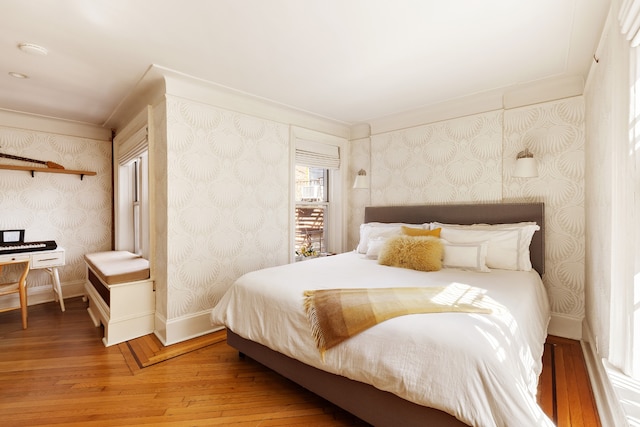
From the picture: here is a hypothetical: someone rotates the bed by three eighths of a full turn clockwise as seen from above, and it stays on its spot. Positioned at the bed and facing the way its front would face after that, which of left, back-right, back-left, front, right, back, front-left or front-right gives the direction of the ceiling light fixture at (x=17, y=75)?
left

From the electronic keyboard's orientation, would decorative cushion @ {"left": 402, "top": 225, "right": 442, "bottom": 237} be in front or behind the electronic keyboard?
in front

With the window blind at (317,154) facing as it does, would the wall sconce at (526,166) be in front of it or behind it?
in front

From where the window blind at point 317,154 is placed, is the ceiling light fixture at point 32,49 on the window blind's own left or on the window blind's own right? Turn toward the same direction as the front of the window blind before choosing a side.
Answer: on the window blind's own right

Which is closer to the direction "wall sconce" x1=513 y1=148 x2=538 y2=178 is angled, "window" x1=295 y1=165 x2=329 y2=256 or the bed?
the bed

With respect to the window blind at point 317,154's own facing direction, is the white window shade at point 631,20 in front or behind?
in front

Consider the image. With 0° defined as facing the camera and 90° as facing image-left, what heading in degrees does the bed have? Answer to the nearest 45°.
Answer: approximately 45°

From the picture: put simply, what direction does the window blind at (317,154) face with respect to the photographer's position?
facing the viewer and to the right of the viewer

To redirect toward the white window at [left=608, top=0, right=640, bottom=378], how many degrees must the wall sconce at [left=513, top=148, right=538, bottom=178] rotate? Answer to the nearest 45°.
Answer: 0° — it already faces it
